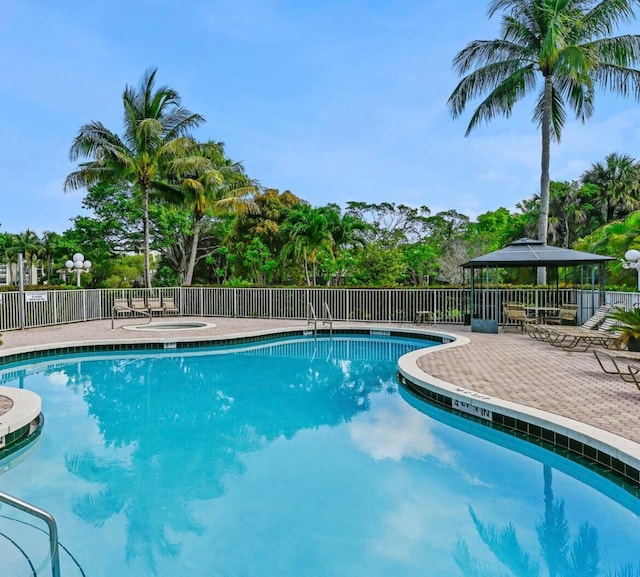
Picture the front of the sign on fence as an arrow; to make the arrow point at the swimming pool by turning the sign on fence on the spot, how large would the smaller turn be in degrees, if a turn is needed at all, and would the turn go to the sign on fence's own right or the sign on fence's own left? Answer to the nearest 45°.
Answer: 0° — it already faces it

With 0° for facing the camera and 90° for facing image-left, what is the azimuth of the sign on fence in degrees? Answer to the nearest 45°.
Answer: approximately 0°

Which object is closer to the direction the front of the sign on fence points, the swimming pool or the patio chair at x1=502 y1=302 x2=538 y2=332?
the swimming pool

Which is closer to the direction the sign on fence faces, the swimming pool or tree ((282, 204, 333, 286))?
the swimming pool

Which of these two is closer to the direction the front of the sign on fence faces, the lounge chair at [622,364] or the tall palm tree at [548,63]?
the lounge chair

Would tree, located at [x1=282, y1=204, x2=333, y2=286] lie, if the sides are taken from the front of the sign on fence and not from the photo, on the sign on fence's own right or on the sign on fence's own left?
on the sign on fence's own left

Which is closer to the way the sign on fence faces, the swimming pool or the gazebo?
the swimming pool

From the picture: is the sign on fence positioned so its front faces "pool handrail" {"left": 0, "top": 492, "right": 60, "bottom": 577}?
yes
